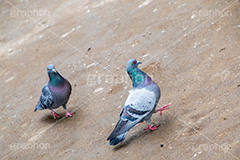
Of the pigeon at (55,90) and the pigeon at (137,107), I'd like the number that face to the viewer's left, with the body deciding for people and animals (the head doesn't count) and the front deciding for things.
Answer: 0

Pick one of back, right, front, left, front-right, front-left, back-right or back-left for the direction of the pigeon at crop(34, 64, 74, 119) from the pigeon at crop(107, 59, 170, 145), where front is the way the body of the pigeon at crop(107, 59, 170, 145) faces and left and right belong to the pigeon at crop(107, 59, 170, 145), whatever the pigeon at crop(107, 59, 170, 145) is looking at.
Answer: back-left
